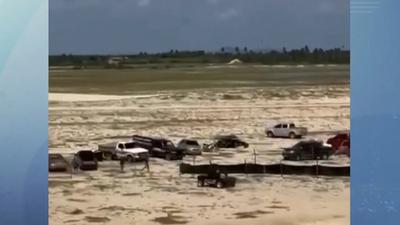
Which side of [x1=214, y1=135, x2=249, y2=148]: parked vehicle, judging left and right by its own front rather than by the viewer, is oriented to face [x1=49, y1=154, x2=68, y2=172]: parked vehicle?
back

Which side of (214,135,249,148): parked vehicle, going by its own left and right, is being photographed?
right

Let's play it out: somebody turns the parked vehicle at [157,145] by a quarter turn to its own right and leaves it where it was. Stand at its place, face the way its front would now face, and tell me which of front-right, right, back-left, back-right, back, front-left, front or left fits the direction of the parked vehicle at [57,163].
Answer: front-right

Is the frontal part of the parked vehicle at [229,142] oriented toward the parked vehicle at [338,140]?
yes

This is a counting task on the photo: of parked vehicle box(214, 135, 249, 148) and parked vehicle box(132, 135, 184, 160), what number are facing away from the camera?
0

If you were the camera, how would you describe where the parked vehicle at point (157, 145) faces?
facing the viewer and to the right of the viewer

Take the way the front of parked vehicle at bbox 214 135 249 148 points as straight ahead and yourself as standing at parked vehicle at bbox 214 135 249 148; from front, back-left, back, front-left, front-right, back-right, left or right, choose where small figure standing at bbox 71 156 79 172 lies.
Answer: back
